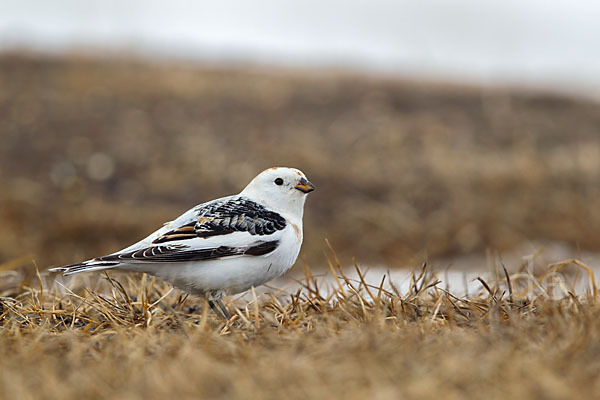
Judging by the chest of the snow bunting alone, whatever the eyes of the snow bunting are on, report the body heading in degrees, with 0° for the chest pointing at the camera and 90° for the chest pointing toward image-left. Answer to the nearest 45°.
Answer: approximately 270°
